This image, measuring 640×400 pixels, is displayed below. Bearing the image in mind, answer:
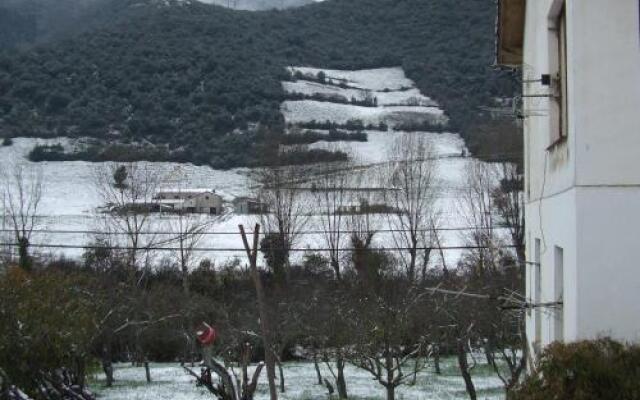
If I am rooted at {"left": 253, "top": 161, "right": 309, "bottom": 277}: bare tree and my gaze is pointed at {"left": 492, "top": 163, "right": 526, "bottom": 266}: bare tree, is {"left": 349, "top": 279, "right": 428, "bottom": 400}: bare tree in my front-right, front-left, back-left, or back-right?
front-right
